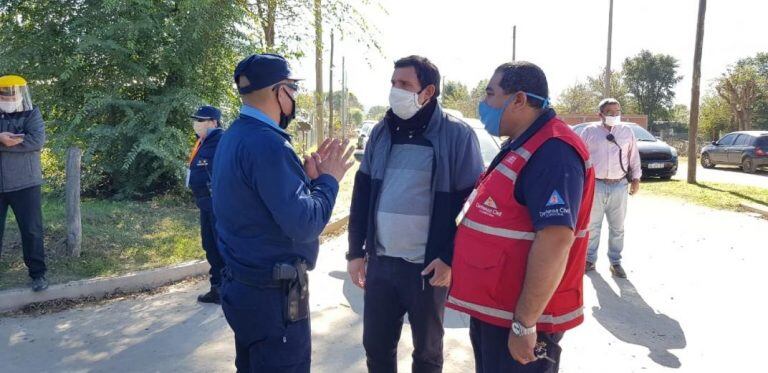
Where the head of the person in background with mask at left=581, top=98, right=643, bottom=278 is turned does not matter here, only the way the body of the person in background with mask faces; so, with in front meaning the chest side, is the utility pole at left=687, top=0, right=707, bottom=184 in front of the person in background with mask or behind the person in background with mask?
behind

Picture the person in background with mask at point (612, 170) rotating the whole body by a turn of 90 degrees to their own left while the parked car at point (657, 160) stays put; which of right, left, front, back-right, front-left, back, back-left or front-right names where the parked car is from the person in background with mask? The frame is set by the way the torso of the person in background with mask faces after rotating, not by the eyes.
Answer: left

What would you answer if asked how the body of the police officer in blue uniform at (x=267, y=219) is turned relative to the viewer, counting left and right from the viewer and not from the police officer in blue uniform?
facing away from the viewer and to the right of the viewer

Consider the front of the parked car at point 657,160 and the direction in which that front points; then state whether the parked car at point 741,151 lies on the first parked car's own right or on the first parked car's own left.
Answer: on the first parked car's own left

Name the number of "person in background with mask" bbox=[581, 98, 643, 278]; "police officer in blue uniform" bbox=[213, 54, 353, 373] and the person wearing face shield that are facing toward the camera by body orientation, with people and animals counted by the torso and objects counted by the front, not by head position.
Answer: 2

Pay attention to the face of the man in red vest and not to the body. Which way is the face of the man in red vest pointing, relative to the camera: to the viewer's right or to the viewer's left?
to the viewer's left

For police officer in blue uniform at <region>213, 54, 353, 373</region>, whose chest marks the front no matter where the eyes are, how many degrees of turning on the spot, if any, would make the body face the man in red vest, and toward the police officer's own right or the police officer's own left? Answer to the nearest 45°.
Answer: approximately 45° to the police officer's own right

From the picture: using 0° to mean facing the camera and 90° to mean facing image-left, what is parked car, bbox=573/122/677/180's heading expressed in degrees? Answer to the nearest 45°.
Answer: approximately 315°

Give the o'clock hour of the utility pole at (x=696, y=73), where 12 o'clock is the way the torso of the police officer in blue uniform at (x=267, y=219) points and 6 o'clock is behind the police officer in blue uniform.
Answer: The utility pole is roughly at 12 o'clock from the police officer in blue uniform.
